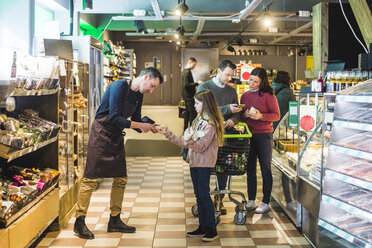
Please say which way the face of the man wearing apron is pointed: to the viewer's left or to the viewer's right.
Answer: to the viewer's right

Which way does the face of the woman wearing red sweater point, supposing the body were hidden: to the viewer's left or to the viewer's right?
to the viewer's left

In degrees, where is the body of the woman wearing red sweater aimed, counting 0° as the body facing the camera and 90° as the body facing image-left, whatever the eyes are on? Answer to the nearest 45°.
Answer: approximately 45°

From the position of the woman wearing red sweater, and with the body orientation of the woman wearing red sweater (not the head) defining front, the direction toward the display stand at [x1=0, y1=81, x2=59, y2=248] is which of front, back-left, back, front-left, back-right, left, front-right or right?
front

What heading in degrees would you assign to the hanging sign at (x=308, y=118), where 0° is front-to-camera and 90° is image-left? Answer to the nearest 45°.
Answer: approximately 0°

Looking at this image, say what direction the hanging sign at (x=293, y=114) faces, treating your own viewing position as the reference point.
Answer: facing the viewer

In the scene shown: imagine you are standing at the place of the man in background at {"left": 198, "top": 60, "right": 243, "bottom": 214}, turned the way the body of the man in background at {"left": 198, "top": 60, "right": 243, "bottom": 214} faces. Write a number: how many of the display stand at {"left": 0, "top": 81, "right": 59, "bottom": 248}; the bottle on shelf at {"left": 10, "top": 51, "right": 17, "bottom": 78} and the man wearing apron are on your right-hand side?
3

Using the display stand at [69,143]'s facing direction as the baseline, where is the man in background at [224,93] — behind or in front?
in front

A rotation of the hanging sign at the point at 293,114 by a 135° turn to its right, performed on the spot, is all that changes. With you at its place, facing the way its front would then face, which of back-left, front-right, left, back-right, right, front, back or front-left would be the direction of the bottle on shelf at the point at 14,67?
left

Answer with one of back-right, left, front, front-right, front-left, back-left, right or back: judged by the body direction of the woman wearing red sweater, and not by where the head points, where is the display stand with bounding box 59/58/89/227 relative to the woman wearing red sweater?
front-right
